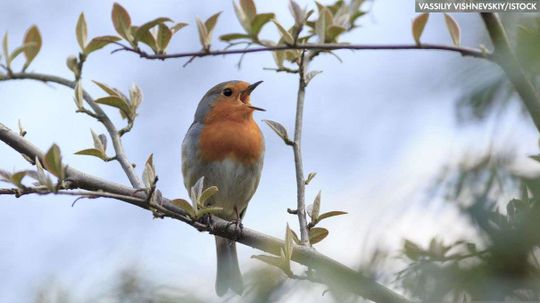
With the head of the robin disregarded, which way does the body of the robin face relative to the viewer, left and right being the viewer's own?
facing the viewer and to the right of the viewer
